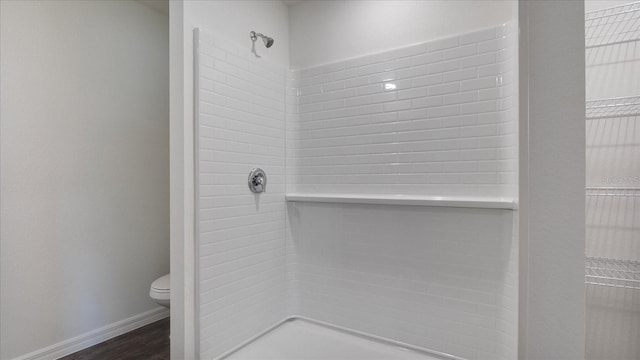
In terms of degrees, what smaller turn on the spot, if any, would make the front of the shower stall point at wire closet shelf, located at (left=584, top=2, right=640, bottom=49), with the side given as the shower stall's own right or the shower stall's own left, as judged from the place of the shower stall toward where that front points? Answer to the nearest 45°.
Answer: approximately 135° to the shower stall's own left

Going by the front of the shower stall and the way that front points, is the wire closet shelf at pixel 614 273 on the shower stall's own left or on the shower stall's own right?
on the shower stall's own left

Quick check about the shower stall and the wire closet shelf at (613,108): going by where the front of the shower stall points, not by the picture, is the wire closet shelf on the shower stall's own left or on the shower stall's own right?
on the shower stall's own left

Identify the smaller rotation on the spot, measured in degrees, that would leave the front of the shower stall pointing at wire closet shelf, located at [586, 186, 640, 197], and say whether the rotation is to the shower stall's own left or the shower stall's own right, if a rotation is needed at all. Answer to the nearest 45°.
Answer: approximately 135° to the shower stall's own left

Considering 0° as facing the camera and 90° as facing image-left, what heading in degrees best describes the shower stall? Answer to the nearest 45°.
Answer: approximately 45°
